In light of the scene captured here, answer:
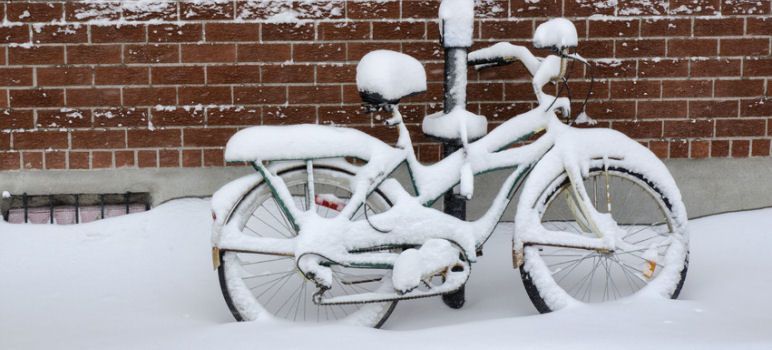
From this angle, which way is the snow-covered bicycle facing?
to the viewer's right
